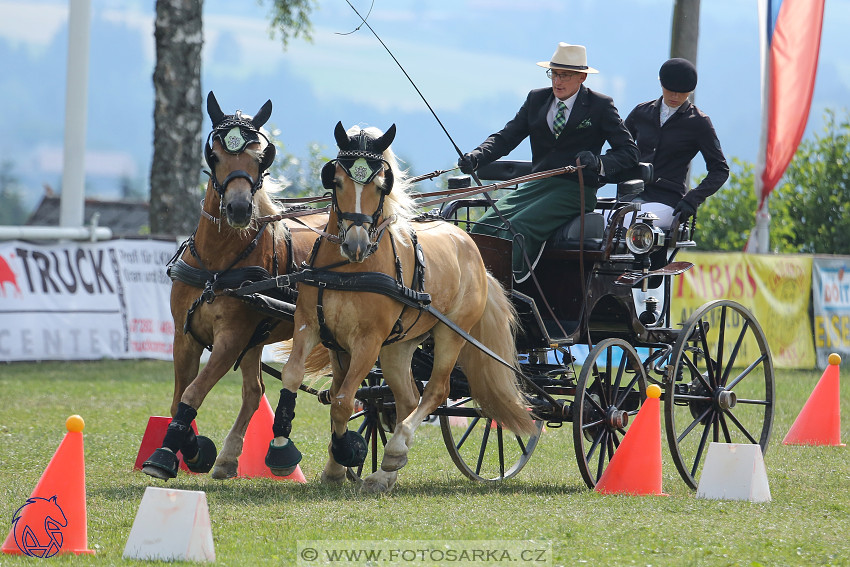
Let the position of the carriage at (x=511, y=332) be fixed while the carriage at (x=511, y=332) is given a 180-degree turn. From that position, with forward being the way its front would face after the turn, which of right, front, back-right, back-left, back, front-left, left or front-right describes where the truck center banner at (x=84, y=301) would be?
left

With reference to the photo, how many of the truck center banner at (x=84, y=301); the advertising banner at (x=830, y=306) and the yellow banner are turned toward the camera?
3

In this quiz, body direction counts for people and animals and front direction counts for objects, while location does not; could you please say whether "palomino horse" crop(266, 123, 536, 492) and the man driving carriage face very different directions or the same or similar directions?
same or similar directions

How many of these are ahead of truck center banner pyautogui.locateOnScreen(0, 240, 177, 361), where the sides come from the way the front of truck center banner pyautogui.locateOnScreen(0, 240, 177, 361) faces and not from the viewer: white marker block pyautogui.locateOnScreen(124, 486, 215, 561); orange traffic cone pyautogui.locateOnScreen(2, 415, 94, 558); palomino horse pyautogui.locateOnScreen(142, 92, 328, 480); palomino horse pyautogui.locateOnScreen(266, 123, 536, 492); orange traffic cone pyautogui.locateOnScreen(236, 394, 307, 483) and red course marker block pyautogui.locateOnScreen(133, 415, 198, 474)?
6

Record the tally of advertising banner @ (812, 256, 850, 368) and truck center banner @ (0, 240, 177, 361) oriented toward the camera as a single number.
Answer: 2

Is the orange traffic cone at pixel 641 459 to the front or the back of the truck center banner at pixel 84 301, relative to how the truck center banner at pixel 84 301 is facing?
to the front

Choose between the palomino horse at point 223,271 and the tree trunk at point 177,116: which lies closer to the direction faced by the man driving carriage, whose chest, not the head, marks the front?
the palomino horse

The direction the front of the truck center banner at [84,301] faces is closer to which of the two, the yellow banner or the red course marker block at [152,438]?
the red course marker block

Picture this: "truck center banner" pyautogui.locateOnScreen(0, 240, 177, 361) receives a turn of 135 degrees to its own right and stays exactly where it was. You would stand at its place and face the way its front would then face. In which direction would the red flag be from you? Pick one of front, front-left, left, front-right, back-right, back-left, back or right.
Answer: back-right

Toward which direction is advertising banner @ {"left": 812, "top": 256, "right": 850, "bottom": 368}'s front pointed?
toward the camera

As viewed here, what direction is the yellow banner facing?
toward the camera

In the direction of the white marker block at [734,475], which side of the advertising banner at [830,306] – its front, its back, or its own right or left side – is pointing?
front

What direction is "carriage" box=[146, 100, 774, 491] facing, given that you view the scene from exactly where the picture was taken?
facing the viewer and to the left of the viewer

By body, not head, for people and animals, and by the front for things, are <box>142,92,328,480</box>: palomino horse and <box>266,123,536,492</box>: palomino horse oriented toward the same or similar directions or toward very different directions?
same or similar directions

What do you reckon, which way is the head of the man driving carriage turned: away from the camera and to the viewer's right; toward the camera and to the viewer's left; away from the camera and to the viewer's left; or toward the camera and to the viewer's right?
toward the camera and to the viewer's left

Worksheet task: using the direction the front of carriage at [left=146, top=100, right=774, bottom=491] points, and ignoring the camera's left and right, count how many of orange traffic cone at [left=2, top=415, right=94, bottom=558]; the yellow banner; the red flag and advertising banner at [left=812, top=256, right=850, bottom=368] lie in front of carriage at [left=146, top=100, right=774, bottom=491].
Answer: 1
